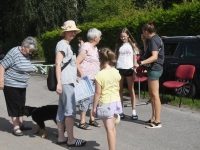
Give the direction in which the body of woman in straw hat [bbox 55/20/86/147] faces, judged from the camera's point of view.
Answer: to the viewer's right

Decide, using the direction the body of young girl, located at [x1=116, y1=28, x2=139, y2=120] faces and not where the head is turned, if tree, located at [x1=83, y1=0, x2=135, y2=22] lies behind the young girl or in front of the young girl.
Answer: behind

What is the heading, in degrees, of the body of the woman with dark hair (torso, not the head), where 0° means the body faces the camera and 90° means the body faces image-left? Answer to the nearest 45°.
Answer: approximately 90°

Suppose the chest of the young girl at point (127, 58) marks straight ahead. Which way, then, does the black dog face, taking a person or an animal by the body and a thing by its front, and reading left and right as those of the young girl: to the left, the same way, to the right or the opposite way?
to the right

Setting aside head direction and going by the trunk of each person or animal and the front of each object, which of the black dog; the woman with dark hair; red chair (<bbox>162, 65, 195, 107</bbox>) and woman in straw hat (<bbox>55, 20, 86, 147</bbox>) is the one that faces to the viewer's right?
the woman in straw hat

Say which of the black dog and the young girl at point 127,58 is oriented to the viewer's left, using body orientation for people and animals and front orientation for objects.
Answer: the black dog

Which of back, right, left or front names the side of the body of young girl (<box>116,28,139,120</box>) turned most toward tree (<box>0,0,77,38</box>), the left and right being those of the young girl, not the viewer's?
back

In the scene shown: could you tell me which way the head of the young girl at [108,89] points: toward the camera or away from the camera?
away from the camera

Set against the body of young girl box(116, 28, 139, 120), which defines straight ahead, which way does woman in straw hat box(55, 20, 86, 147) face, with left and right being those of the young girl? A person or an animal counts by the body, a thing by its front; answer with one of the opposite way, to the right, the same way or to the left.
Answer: to the left

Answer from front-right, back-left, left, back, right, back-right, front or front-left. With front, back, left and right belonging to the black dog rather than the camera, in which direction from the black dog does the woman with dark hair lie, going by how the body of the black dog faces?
back

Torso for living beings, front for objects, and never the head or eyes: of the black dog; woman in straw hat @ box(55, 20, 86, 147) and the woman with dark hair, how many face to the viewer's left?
2

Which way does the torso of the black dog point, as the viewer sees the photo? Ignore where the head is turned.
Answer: to the viewer's left
